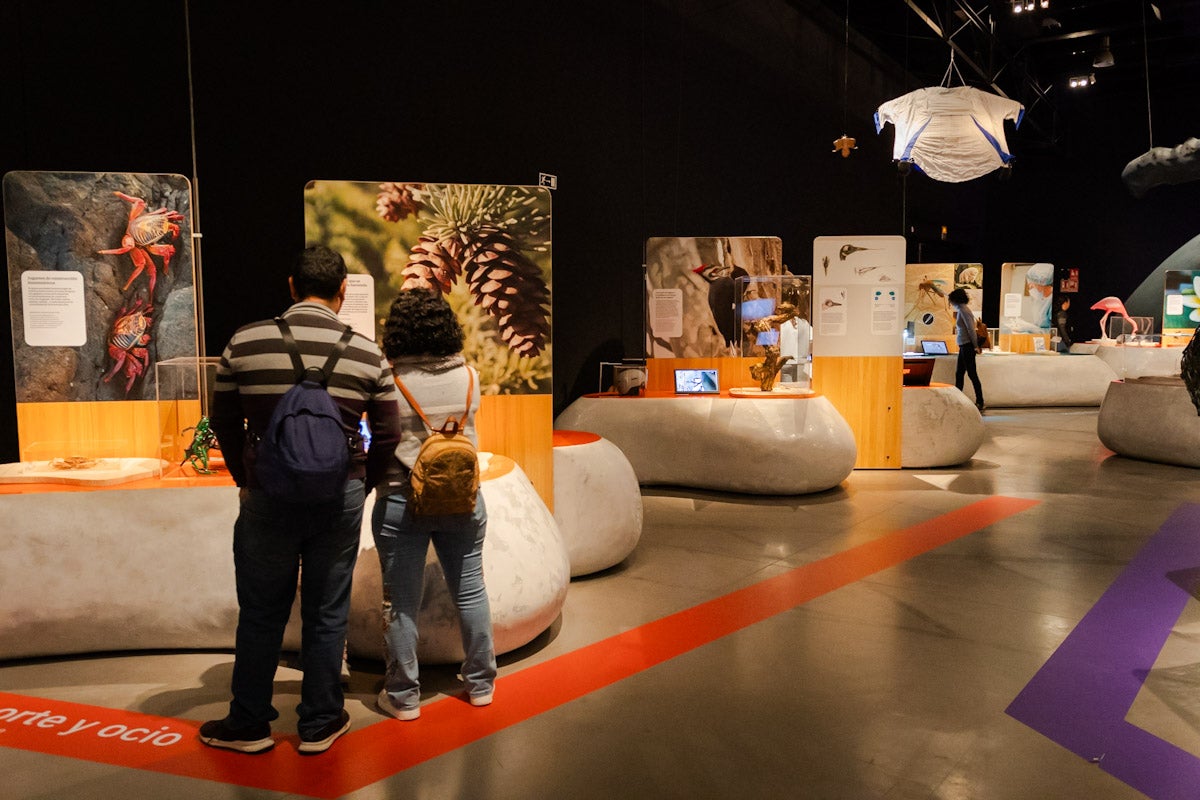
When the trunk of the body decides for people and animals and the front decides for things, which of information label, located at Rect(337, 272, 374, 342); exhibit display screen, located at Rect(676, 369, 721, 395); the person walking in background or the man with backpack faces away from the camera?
the man with backpack

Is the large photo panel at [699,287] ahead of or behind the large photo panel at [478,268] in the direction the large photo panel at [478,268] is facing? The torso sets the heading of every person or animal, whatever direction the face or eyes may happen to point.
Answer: behind

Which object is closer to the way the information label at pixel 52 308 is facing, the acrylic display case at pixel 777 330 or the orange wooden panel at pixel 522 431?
the orange wooden panel

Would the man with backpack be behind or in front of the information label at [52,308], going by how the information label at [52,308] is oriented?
in front

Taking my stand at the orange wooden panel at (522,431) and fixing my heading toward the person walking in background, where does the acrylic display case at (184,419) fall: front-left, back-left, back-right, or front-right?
back-left

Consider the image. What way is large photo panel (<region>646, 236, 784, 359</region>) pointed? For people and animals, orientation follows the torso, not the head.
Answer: toward the camera

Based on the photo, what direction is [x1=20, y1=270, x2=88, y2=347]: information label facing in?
toward the camera

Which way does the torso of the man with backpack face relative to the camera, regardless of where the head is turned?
away from the camera

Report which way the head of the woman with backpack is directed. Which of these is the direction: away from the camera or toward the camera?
away from the camera

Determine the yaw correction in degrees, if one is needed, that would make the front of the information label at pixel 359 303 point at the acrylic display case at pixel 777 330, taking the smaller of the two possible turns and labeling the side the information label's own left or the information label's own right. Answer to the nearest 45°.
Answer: approximately 135° to the information label's own left

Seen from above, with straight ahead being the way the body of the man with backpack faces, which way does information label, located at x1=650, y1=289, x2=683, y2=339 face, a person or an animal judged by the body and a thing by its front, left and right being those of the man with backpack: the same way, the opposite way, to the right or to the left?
the opposite way
